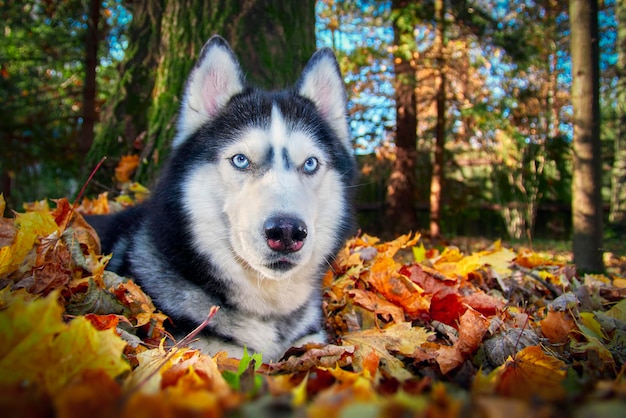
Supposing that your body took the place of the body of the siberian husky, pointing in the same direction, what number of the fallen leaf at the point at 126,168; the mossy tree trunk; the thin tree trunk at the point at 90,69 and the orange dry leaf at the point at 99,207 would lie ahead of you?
0

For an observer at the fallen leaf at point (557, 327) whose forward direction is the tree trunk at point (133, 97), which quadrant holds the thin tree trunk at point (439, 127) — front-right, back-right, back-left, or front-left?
front-right

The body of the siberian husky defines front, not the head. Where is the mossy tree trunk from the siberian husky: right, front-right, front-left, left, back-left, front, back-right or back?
back-left

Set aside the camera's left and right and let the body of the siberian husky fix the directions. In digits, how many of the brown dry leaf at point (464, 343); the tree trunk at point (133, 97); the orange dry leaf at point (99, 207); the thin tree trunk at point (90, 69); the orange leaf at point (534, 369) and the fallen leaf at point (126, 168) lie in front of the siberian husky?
2

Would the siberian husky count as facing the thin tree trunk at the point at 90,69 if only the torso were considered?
no

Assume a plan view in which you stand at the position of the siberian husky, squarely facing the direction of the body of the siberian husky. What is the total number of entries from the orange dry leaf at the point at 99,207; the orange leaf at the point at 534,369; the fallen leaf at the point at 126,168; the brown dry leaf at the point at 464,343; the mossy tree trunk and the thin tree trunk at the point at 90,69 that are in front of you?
2

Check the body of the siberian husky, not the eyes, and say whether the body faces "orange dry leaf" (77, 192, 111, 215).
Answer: no

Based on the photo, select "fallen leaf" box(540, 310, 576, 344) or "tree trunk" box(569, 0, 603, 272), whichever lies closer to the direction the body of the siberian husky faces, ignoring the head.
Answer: the fallen leaf

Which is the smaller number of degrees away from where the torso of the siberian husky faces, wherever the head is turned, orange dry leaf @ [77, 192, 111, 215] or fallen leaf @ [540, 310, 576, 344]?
the fallen leaf

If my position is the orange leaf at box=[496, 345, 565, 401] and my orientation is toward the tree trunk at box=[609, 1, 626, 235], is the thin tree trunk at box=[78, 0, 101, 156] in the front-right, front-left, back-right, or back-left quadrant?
front-left

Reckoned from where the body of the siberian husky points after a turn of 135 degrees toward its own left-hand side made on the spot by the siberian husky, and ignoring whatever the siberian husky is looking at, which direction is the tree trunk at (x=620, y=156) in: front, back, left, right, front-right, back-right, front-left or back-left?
front-right

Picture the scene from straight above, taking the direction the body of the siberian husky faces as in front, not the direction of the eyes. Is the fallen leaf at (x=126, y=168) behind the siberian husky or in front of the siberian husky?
behind

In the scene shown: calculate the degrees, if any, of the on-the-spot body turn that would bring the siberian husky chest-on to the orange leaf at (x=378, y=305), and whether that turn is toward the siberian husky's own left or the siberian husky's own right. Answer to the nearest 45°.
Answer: approximately 45° to the siberian husky's own left

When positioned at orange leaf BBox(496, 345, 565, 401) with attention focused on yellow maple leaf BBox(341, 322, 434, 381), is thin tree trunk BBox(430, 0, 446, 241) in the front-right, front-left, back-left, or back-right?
front-right

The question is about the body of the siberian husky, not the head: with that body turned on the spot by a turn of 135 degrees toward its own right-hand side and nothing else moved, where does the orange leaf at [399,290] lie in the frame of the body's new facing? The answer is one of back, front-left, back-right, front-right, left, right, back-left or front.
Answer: back

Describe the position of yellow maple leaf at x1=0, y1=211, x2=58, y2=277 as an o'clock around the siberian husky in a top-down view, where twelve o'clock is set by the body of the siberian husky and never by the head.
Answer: The yellow maple leaf is roughly at 4 o'clock from the siberian husky.

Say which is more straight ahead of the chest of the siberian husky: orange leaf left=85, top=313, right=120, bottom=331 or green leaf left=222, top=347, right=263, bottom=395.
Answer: the green leaf

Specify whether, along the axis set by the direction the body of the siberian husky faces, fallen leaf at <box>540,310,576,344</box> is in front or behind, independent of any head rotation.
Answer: in front
